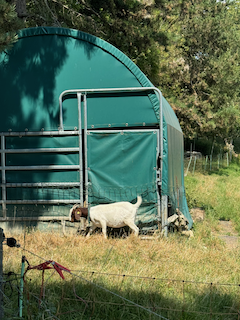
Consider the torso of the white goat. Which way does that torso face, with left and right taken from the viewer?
facing to the left of the viewer

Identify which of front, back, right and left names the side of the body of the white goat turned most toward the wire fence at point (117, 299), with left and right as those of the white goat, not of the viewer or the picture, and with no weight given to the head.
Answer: left

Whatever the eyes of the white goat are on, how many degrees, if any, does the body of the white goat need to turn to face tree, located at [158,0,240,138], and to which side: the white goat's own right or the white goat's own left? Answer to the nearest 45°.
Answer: approximately 90° to the white goat's own right

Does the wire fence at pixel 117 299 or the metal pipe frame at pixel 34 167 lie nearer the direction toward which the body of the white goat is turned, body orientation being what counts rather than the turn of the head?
the metal pipe frame

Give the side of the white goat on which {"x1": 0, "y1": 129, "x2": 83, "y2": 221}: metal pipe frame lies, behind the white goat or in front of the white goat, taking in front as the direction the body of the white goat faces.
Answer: in front

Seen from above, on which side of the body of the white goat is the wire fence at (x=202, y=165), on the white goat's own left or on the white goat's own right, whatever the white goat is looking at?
on the white goat's own right

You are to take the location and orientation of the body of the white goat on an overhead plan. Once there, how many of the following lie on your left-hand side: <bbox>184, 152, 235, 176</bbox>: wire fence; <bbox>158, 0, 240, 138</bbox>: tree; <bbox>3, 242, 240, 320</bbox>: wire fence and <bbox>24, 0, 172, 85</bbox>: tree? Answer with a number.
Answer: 1

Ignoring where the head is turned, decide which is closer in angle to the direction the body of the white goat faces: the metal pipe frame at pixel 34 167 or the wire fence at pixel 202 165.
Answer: the metal pipe frame

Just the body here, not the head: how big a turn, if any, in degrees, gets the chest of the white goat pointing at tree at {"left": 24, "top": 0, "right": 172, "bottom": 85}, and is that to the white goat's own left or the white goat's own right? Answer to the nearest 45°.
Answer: approximately 90° to the white goat's own right
